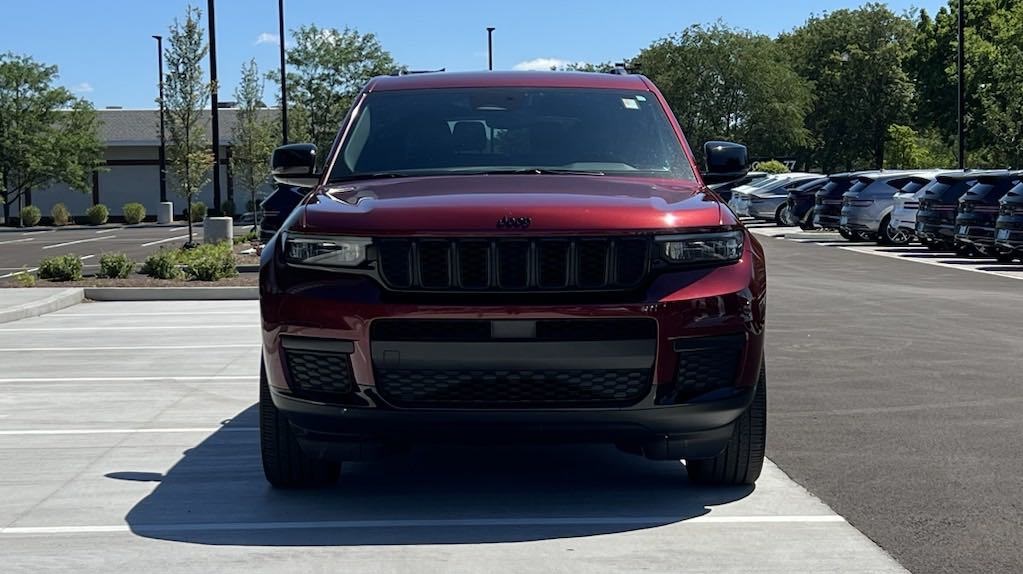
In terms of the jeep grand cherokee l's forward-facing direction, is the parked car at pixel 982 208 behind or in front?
behind

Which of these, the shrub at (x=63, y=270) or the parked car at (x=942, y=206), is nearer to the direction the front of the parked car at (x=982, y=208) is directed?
the parked car

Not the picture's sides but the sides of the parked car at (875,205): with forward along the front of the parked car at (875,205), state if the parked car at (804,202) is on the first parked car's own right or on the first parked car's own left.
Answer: on the first parked car's own left

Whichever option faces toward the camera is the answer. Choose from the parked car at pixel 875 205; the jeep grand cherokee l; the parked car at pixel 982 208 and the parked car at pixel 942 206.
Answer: the jeep grand cherokee l

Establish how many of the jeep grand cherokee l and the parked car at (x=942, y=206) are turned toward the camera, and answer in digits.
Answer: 1

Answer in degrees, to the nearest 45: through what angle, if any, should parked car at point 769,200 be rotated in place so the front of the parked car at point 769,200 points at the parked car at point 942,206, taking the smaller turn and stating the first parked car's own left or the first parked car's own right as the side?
approximately 135° to the first parked car's own right

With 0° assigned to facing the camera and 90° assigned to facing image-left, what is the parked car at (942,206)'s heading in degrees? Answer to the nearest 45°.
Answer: approximately 225°

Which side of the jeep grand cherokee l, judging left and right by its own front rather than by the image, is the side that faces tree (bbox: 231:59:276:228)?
back

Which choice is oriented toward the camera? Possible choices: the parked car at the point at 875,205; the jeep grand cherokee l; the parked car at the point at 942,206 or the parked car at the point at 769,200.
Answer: the jeep grand cherokee l

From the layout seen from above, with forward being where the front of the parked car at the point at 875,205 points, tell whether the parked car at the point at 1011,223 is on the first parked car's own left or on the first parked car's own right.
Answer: on the first parked car's own right

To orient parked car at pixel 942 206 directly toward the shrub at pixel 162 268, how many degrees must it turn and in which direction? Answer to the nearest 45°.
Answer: approximately 180°
